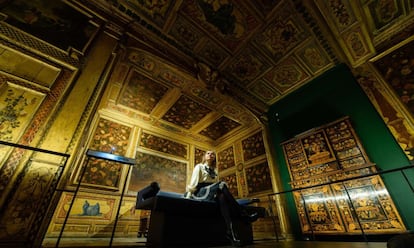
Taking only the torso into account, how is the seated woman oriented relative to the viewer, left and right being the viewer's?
facing the viewer and to the right of the viewer

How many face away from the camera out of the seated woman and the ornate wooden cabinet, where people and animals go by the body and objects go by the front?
0

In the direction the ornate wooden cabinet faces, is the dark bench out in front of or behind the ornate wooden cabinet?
in front

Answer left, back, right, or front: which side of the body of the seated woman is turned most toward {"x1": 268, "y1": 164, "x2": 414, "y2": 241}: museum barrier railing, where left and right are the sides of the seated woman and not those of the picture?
left

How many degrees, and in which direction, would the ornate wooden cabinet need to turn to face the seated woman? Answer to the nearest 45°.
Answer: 0° — it already faces them
